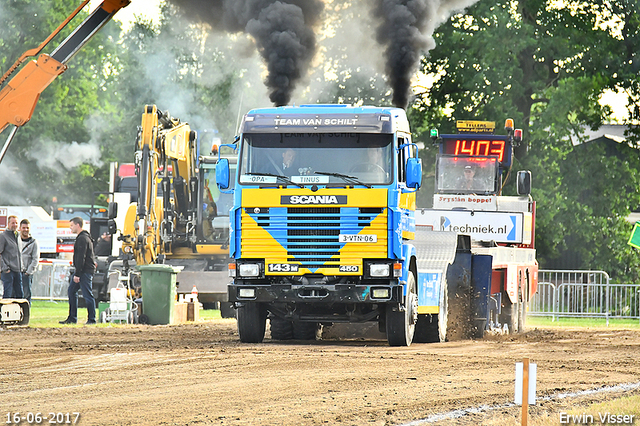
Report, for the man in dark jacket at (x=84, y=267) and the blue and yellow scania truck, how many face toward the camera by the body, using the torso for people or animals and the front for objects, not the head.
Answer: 1

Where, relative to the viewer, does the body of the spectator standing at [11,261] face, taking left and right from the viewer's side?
facing the viewer and to the right of the viewer

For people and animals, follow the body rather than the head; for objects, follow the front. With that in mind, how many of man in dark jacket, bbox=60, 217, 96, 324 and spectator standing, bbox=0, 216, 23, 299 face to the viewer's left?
1

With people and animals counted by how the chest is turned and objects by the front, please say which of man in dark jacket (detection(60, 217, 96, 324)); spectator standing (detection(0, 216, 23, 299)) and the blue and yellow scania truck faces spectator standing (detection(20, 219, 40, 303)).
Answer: the man in dark jacket

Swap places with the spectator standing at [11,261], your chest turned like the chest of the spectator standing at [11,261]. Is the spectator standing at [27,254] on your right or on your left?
on your left

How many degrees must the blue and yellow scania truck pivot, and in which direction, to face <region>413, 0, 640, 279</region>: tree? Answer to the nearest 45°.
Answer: approximately 180°

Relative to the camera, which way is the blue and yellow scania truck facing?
toward the camera

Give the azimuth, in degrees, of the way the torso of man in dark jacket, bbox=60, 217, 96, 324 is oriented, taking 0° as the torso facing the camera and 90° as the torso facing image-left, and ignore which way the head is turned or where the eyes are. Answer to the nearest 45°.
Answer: approximately 90°

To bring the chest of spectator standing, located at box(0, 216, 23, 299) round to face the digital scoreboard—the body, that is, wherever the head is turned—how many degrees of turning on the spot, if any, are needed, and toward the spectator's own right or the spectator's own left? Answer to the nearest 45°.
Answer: approximately 45° to the spectator's own left
